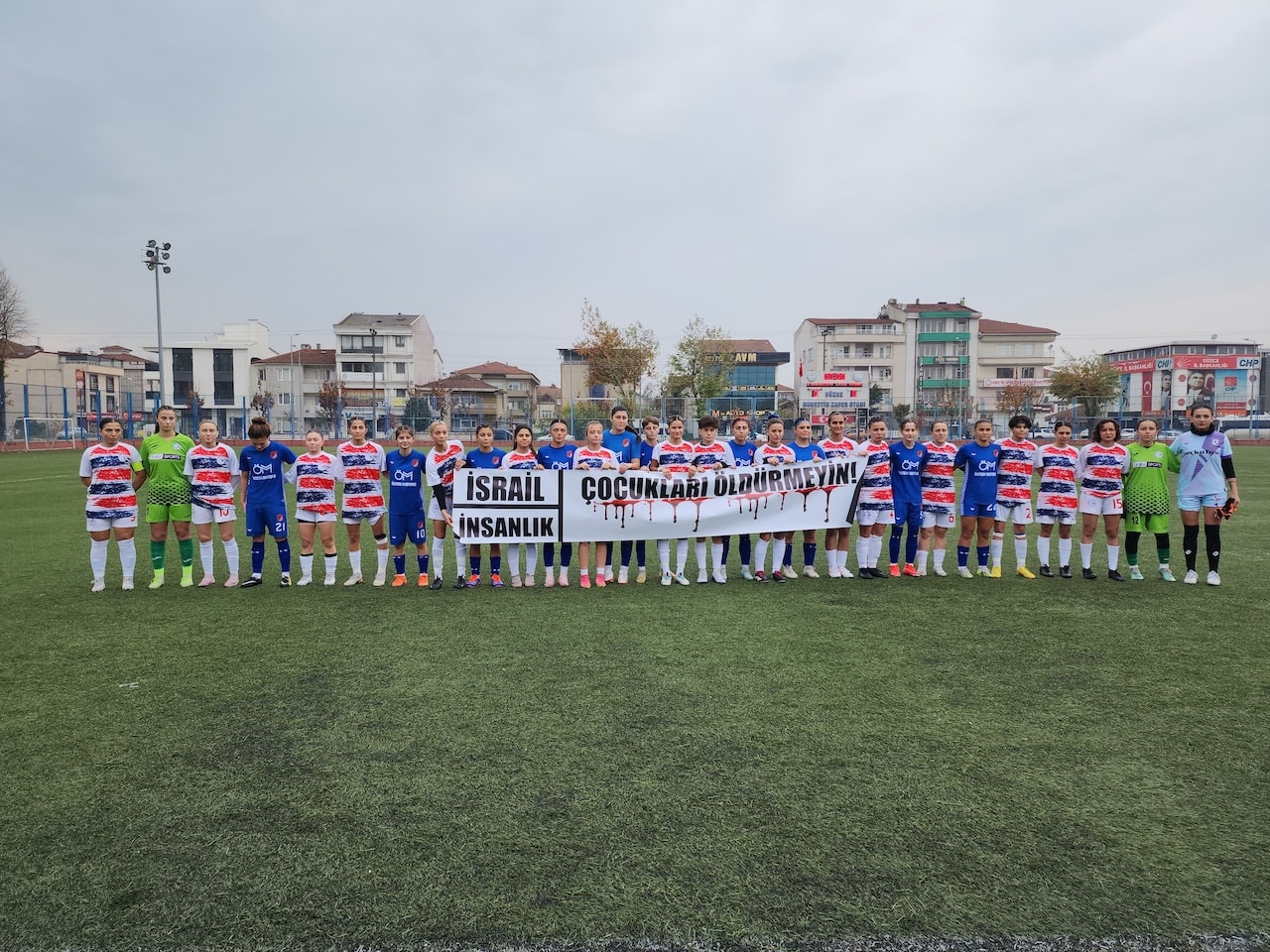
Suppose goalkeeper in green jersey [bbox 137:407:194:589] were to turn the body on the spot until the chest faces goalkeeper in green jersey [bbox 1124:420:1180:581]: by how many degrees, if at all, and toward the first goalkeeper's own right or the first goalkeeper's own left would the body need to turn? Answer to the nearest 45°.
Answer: approximately 45° to the first goalkeeper's own left

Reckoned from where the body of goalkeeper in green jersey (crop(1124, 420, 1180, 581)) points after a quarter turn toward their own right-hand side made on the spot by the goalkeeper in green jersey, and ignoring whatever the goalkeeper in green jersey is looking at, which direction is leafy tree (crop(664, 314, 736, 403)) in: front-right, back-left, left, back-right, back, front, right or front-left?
front-right

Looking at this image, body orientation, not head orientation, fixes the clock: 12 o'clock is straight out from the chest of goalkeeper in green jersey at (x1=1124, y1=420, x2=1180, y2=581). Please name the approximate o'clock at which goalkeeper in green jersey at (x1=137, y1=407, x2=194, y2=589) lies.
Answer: goalkeeper in green jersey at (x1=137, y1=407, x2=194, y2=589) is roughly at 2 o'clock from goalkeeper in green jersey at (x1=1124, y1=420, x2=1180, y2=581).

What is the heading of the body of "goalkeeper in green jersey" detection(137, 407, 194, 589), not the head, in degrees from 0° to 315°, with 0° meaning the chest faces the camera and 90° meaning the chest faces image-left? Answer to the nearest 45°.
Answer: approximately 0°

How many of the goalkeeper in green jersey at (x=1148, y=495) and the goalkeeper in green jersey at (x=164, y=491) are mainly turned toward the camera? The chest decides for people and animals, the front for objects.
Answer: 2
